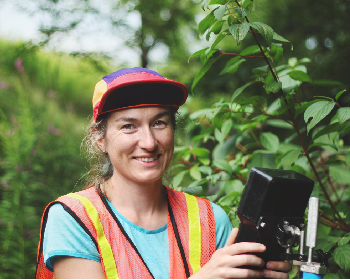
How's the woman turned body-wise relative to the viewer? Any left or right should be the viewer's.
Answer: facing the viewer and to the right of the viewer
